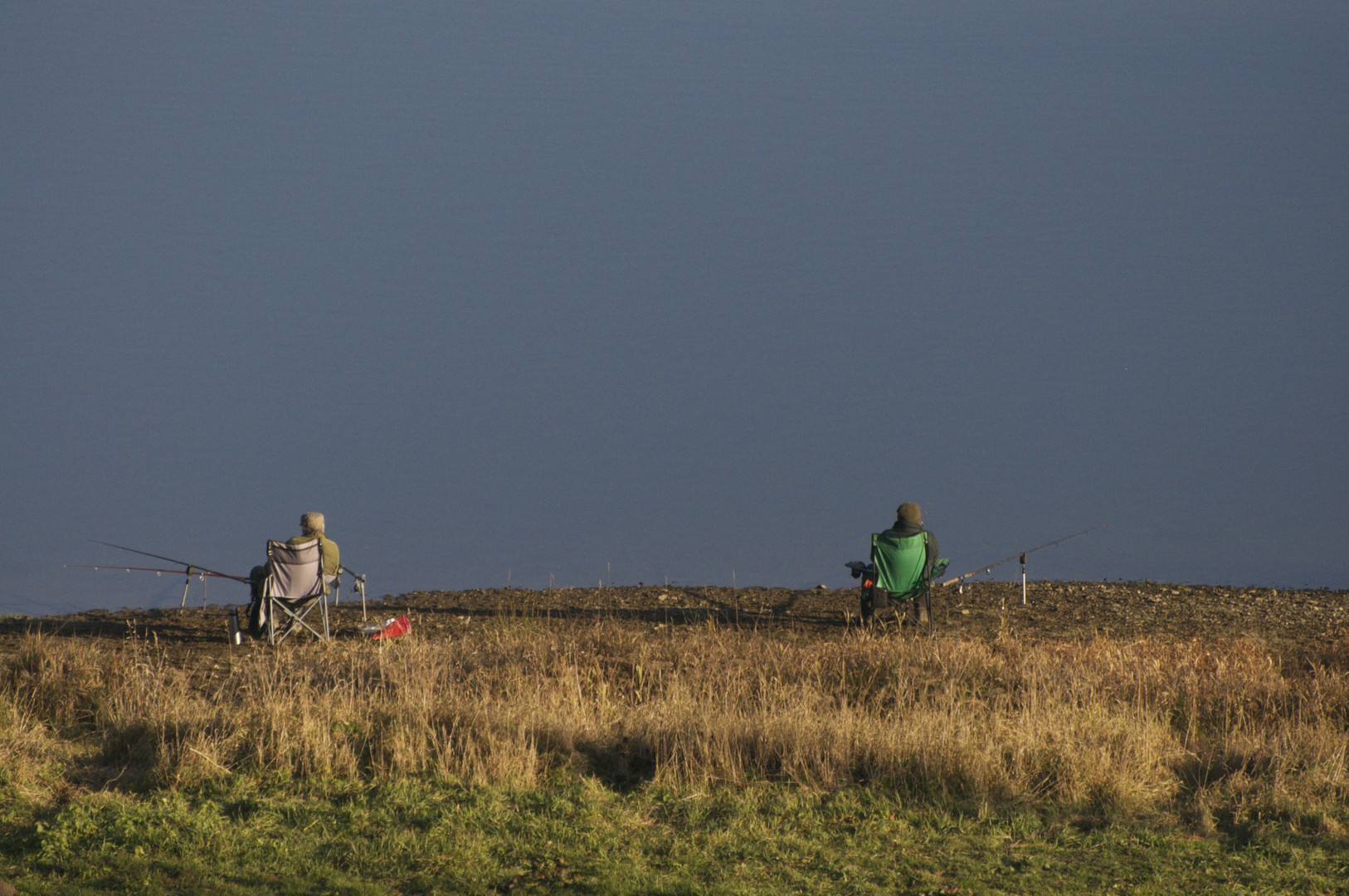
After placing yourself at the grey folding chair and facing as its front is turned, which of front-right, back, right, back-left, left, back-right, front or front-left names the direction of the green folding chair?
right

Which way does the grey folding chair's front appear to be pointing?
away from the camera

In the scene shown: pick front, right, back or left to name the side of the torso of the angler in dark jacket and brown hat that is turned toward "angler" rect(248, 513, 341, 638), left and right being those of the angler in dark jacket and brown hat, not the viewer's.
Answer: left

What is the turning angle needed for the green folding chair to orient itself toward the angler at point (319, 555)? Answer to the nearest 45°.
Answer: approximately 90° to its left

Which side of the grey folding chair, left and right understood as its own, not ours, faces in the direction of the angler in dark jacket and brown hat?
right

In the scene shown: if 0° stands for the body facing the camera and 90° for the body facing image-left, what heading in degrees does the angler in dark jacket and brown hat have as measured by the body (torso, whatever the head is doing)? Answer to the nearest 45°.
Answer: approximately 180°

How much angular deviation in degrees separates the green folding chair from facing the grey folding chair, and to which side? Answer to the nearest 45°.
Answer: approximately 90° to its left

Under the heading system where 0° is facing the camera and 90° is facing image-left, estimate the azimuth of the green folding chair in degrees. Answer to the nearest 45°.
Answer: approximately 180°

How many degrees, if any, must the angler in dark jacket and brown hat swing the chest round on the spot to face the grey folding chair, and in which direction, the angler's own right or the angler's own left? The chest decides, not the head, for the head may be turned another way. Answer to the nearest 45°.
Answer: approximately 90° to the angler's own left

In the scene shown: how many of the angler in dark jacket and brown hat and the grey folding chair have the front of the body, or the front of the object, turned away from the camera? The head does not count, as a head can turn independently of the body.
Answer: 2

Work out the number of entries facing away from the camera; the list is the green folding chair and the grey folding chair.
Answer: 2
